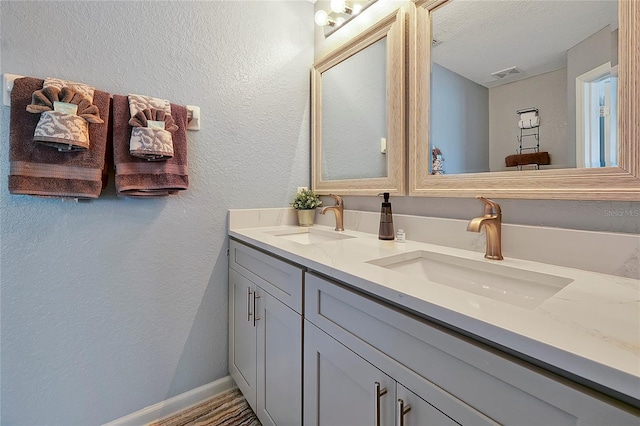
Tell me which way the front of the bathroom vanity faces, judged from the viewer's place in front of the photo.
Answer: facing the viewer and to the left of the viewer

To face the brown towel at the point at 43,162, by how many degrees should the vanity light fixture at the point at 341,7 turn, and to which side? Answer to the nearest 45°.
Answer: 0° — it already faces it

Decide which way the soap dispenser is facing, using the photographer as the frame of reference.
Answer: facing to the left of the viewer

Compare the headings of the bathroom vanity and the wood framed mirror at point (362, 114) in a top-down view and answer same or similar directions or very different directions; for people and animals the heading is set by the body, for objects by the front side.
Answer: same or similar directions

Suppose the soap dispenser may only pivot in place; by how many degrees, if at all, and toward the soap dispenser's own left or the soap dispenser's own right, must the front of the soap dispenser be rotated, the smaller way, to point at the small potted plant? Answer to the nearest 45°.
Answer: approximately 45° to the soap dispenser's own right

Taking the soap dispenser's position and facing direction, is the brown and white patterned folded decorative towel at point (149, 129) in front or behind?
in front
